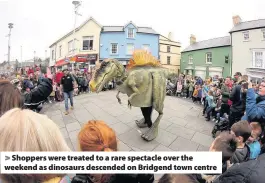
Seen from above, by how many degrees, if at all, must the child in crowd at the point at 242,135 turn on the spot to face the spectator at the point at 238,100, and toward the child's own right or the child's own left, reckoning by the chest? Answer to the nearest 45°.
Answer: approximately 90° to the child's own right

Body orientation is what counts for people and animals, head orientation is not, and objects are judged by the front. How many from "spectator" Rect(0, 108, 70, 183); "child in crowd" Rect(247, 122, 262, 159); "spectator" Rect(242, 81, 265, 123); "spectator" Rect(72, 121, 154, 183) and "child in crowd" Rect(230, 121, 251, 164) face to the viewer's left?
3

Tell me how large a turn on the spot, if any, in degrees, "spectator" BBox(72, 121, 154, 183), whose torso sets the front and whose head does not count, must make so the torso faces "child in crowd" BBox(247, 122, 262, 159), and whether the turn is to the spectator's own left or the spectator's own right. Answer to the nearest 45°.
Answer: approximately 45° to the spectator's own right

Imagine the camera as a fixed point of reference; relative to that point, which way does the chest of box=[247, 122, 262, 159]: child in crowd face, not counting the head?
to the viewer's left

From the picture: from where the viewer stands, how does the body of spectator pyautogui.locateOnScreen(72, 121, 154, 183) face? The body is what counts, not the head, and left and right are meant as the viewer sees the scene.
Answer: facing away from the viewer
